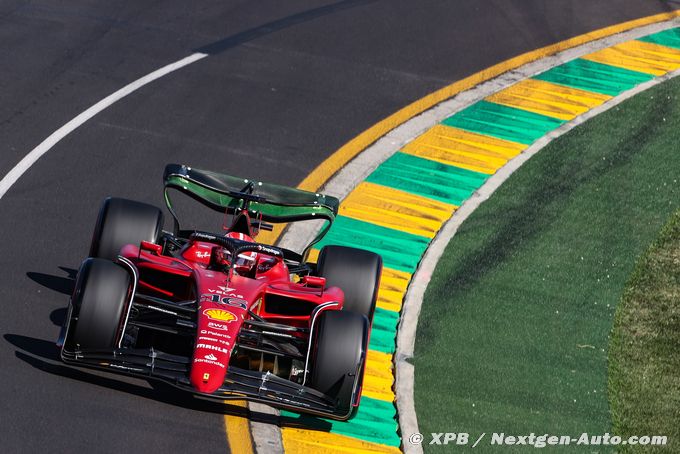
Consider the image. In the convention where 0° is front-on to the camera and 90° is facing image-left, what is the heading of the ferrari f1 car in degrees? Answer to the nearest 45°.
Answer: approximately 0°
